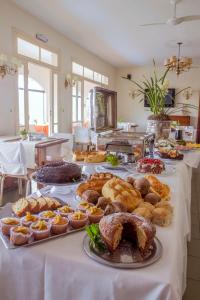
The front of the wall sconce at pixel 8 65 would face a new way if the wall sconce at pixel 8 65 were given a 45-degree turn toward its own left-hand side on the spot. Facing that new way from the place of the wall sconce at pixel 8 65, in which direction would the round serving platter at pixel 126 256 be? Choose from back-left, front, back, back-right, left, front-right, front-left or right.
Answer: right

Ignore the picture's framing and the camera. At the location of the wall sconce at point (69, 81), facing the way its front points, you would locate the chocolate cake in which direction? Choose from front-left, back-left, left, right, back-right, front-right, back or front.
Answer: front-right

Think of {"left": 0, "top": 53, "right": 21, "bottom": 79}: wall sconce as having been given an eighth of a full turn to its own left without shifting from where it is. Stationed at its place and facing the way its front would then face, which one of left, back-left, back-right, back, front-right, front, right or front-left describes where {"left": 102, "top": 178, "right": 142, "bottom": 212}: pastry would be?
right

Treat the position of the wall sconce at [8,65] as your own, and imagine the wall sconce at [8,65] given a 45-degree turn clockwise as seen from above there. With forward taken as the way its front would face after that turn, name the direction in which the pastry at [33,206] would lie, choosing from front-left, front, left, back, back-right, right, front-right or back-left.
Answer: front

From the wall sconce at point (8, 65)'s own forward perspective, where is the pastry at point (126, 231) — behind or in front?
in front

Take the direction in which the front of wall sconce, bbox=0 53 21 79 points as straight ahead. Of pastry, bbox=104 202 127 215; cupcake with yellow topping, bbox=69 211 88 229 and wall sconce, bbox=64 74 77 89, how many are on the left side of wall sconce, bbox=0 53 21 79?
1

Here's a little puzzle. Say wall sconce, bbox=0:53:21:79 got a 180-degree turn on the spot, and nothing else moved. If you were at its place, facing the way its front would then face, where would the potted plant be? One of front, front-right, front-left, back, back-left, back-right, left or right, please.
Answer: back

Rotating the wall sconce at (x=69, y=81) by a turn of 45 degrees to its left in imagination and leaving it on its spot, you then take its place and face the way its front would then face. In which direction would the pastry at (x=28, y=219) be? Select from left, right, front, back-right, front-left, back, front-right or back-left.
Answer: right

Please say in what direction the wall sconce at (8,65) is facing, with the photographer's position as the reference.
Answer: facing the viewer and to the right of the viewer

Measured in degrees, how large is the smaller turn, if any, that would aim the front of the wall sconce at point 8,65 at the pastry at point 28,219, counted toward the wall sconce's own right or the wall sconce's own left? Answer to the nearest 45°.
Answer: approximately 45° to the wall sconce's own right

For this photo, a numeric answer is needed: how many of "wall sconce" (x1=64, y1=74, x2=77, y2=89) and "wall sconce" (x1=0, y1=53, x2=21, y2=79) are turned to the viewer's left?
0

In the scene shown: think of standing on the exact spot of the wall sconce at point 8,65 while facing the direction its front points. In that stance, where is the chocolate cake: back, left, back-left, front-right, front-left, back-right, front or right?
front-right
